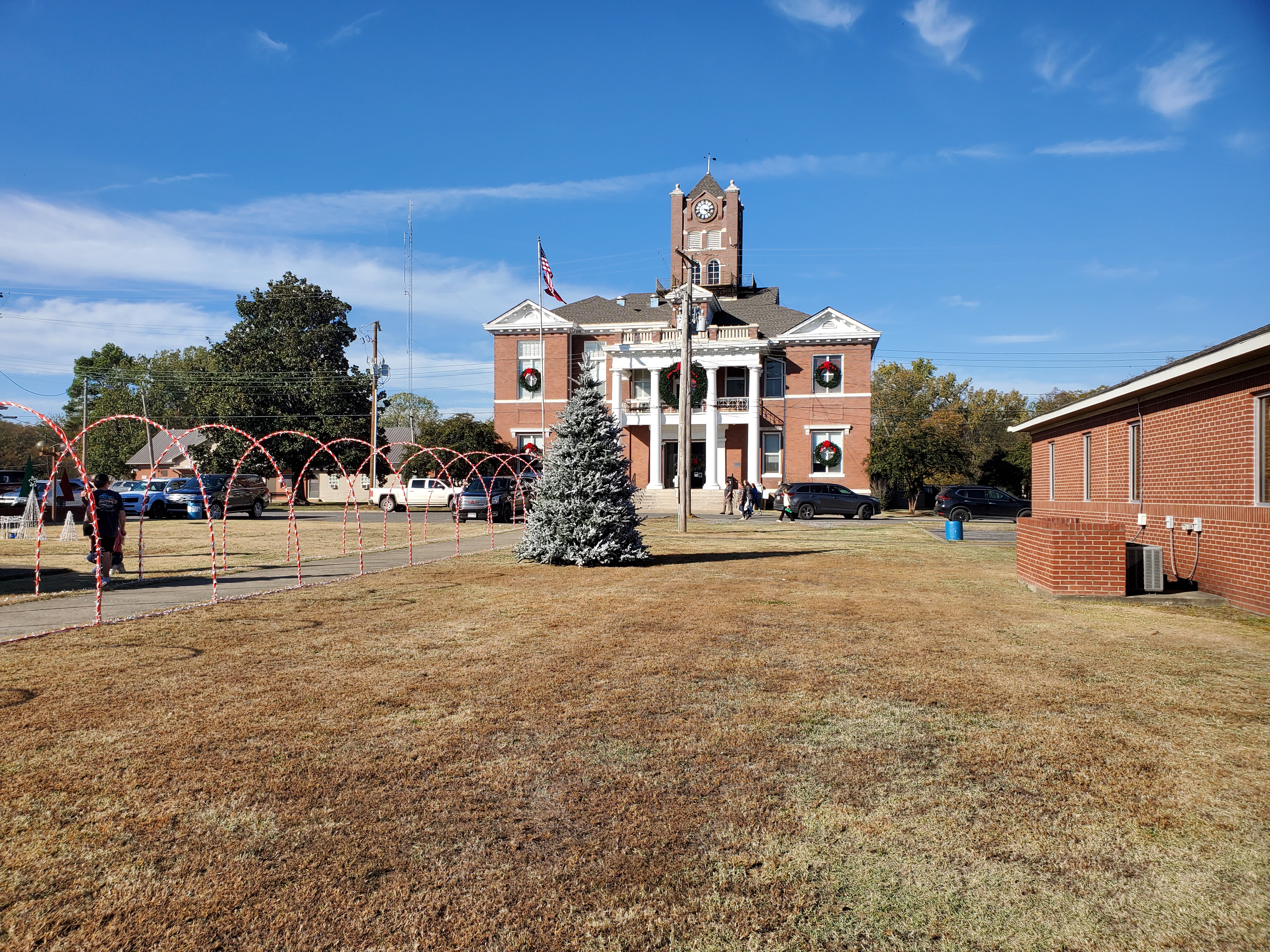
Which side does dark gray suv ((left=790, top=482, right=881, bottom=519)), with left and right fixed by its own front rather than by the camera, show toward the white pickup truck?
back

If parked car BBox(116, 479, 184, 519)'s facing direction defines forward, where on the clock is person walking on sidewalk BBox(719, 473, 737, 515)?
The person walking on sidewalk is roughly at 8 o'clock from the parked car.

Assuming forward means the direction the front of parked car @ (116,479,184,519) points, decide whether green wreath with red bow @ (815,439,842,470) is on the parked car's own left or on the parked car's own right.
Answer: on the parked car's own left

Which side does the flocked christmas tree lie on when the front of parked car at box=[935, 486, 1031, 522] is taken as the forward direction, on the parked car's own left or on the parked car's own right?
on the parked car's own right

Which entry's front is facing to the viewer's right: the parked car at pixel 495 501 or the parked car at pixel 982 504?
the parked car at pixel 982 504

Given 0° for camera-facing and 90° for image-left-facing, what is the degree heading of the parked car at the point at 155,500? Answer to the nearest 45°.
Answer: approximately 45°

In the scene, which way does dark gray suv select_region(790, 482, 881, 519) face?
to the viewer's right

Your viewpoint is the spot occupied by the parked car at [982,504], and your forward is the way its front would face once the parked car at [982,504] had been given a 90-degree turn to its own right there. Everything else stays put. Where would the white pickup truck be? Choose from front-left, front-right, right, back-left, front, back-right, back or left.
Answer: right

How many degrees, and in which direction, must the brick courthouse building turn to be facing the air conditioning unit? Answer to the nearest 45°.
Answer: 0° — it already faces it

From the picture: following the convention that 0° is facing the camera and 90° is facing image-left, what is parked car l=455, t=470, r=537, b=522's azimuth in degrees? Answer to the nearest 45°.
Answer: approximately 45°

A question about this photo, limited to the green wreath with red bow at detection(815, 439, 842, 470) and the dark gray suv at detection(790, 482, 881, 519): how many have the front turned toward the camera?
1

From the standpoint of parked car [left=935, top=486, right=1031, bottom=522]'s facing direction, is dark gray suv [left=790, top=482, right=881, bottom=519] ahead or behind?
behind

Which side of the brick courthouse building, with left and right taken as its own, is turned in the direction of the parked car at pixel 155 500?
right

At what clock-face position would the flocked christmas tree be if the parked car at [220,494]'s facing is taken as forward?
The flocked christmas tree is roughly at 10 o'clock from the parked car.
